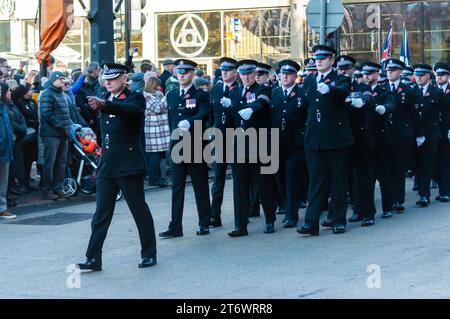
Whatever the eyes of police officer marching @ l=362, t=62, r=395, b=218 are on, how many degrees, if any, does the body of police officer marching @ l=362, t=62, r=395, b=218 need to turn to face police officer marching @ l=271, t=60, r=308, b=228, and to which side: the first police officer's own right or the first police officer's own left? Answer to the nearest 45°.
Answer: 0° — they already face them

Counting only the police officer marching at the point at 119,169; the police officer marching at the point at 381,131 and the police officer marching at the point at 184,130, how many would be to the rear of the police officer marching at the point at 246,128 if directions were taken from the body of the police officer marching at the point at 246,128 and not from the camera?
1

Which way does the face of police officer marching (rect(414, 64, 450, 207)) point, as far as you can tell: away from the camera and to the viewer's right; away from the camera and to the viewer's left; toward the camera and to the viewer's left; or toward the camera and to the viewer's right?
toward the camera and to the viewer's left

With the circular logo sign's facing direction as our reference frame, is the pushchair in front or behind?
in front

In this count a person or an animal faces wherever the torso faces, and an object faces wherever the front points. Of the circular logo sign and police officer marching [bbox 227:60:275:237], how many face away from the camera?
0

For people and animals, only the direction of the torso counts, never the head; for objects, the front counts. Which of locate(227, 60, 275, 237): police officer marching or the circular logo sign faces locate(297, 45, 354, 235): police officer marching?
the circular logo sign

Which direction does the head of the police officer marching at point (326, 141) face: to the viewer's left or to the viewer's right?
to the viewer's left

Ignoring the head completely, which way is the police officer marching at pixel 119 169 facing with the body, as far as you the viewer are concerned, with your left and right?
facing the viewer and to the left of the viewer

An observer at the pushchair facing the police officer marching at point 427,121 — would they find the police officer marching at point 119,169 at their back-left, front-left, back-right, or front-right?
front-right

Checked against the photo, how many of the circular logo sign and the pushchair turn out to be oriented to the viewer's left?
0

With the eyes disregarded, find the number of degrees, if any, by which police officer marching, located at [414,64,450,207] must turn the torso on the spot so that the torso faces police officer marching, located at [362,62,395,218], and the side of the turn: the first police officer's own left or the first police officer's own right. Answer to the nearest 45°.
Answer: approximately 45° to the first police officer's own left

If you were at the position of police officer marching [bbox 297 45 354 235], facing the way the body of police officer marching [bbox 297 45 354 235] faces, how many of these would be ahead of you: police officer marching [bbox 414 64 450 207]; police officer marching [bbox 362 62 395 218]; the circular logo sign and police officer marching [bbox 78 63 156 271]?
1

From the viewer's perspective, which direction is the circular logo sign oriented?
toward the camera
